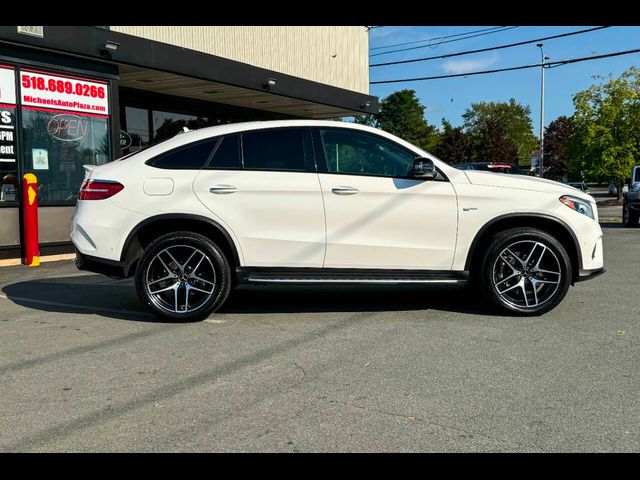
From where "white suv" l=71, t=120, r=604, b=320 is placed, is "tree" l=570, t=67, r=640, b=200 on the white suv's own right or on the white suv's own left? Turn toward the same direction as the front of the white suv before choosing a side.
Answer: on the white suv's own left

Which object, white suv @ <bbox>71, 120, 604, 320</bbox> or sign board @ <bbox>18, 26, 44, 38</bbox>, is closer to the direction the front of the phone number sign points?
the white suv

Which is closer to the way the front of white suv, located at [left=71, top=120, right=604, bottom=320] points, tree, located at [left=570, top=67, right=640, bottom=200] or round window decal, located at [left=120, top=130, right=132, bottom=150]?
the tree

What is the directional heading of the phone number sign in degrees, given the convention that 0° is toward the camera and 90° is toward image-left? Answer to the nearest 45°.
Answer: approximately 315°

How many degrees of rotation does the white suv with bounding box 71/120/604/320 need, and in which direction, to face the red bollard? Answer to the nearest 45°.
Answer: approximately 135° to its left

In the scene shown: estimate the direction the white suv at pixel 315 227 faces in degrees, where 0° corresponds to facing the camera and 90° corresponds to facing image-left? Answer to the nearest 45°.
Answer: approximately 270°
